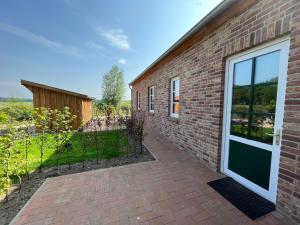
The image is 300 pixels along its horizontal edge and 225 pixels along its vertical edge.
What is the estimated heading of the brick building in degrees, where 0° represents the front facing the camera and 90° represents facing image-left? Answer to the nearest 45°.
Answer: approximately 45°

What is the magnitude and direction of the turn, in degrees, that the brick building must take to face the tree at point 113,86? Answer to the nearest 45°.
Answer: approximately 90° to its right
